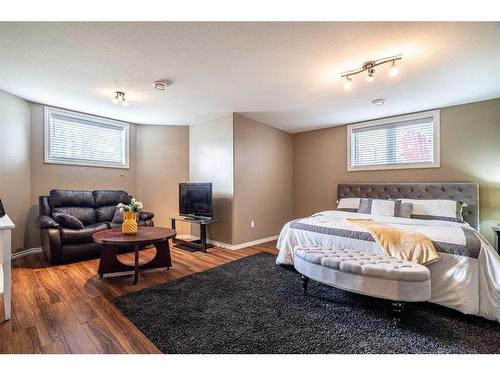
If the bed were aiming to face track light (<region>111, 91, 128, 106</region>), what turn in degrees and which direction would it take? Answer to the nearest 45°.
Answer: approximately 45° to its right

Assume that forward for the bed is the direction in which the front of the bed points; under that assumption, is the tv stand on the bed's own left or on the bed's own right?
on the bed's own right

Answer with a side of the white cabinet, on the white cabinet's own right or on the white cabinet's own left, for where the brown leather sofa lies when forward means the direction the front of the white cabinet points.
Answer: on the white cabinet's own left

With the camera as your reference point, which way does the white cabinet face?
facing to the right of the viewer

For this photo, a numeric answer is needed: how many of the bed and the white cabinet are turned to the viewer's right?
1

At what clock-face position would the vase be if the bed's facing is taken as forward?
The vase is roughly at 1 o'clock from the bed.
